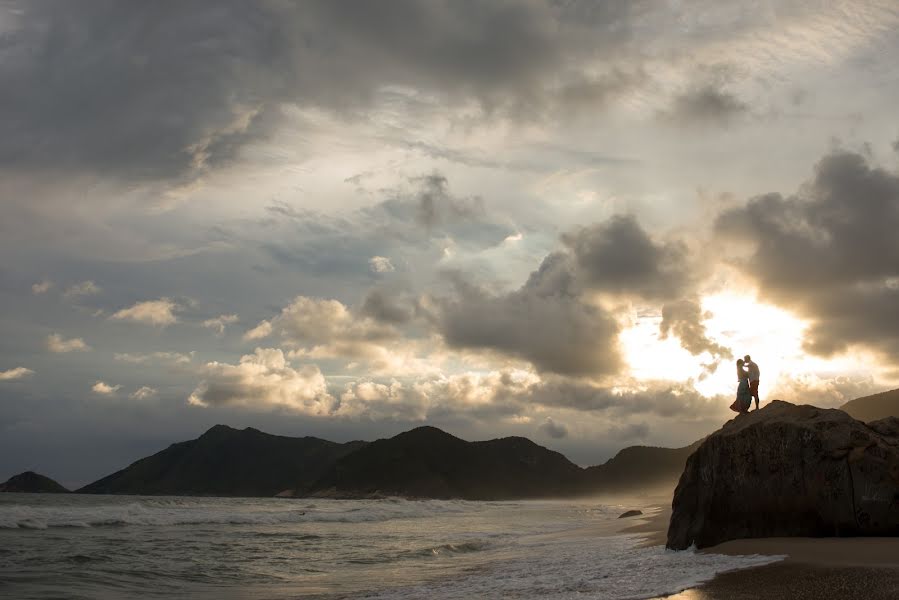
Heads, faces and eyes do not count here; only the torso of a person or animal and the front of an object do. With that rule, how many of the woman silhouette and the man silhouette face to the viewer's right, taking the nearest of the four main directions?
1

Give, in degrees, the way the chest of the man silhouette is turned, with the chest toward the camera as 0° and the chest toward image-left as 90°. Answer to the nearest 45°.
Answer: approximately 90°

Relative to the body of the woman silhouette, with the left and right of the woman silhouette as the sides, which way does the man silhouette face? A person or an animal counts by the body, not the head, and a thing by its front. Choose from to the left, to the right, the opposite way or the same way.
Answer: the opposite way

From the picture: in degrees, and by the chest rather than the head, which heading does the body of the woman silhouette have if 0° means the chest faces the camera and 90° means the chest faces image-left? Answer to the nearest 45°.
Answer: approximately 270°

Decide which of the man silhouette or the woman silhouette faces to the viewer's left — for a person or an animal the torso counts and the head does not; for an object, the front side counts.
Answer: the man silhouette
